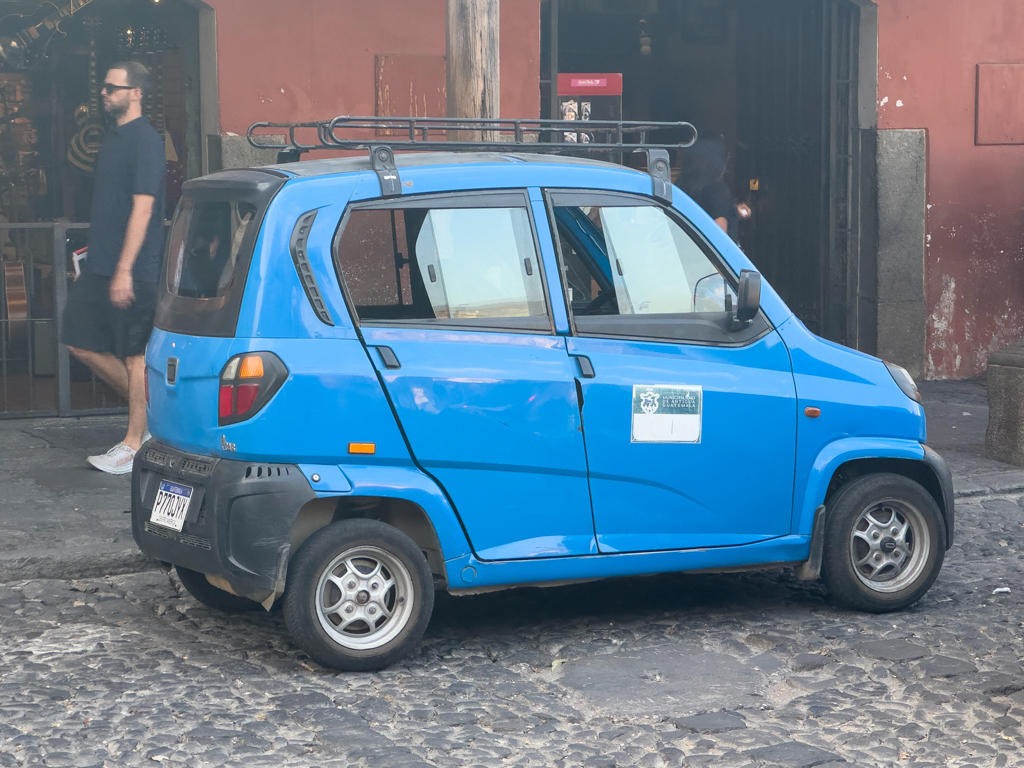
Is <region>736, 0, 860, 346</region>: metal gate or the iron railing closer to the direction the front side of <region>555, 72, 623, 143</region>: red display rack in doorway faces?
the iron railing

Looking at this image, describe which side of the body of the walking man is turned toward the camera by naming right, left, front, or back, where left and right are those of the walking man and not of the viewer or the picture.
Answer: left

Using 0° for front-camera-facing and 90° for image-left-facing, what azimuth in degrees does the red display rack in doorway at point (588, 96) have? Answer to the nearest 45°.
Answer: approximately 0°

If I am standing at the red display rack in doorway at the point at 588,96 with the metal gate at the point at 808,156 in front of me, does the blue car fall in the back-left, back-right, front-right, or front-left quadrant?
back-right
